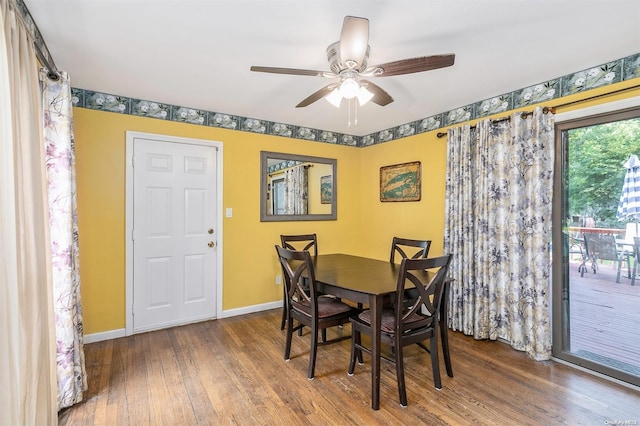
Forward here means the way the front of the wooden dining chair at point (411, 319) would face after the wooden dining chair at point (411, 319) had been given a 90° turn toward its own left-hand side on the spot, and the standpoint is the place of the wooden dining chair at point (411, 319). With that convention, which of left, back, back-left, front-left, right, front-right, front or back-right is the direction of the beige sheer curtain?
front

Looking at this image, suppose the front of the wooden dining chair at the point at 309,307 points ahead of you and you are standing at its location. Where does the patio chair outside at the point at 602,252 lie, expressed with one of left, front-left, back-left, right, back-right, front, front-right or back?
front-right

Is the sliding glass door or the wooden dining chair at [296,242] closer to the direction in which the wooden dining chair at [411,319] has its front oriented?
the wooden dining chair

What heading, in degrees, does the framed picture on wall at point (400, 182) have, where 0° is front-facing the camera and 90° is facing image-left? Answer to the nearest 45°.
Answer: approximately 45°

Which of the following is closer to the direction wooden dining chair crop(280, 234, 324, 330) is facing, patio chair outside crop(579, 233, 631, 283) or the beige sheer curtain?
the patio chair outside

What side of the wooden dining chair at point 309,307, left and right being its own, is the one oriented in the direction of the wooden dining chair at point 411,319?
right

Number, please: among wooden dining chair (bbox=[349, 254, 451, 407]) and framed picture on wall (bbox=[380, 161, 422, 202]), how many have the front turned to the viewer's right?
0

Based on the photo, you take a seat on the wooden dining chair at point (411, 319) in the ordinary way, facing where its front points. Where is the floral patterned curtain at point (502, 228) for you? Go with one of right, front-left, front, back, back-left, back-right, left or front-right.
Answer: right

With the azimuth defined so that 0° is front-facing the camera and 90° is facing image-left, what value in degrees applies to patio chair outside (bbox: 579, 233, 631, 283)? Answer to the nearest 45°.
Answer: approximately 225°

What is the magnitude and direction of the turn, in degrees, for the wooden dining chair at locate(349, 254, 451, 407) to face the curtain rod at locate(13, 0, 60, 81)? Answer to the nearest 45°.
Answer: approximately 90° to its left
